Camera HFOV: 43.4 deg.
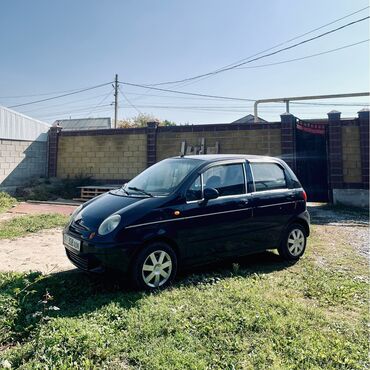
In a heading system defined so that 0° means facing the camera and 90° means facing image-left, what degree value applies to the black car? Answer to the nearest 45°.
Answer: approximately 45°

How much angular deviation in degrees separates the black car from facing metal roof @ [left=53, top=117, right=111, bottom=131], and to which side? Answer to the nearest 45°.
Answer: approximately 135° to its right

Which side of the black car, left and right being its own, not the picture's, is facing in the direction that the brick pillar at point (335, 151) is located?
back

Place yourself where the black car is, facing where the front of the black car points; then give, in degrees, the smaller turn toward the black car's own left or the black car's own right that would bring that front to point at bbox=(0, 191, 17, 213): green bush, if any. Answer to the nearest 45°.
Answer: approximately 90° to the black car's own right

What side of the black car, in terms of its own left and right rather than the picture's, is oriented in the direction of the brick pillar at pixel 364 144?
back

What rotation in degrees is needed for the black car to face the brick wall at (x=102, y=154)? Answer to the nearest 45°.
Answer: approximately 135° to its right

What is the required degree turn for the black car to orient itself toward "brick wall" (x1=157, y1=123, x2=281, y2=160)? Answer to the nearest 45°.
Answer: approximately 135° to its right

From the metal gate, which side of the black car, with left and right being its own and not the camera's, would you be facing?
back
